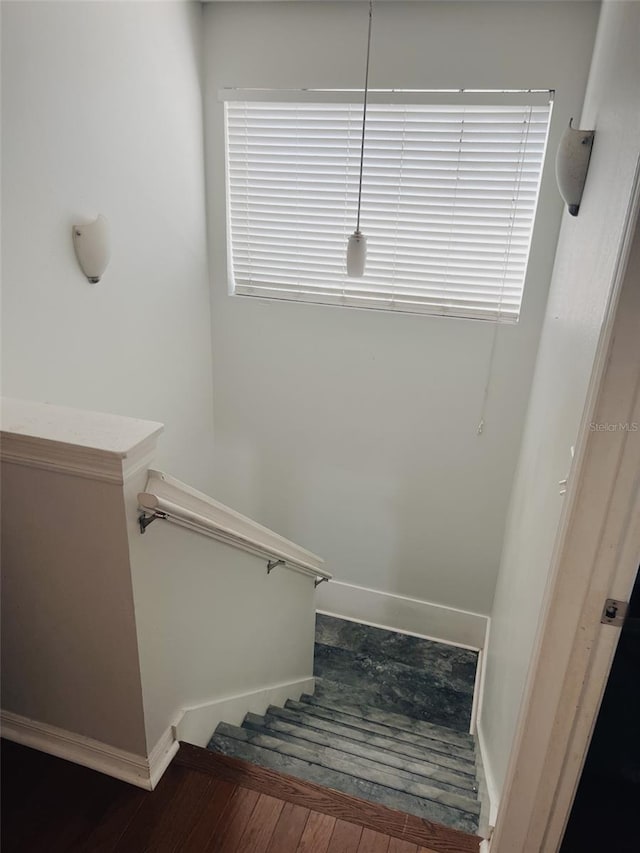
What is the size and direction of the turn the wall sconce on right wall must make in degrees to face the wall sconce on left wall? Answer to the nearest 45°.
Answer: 0° — it already faces it

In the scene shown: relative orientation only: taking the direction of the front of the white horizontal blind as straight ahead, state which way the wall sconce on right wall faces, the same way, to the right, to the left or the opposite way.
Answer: to the right

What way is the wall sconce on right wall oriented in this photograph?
to the viewer's left

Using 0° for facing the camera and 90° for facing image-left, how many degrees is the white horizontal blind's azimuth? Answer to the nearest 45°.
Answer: approximately 0°

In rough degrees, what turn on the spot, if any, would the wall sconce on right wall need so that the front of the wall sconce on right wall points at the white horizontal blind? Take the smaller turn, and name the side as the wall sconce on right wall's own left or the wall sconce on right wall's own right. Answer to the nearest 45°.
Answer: approximately 45° to the wall sconce on right wall's own right

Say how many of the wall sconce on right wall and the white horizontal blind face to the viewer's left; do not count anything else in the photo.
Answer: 1

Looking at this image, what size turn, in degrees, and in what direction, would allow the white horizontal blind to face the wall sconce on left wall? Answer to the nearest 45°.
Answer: approximately 45° to its right
